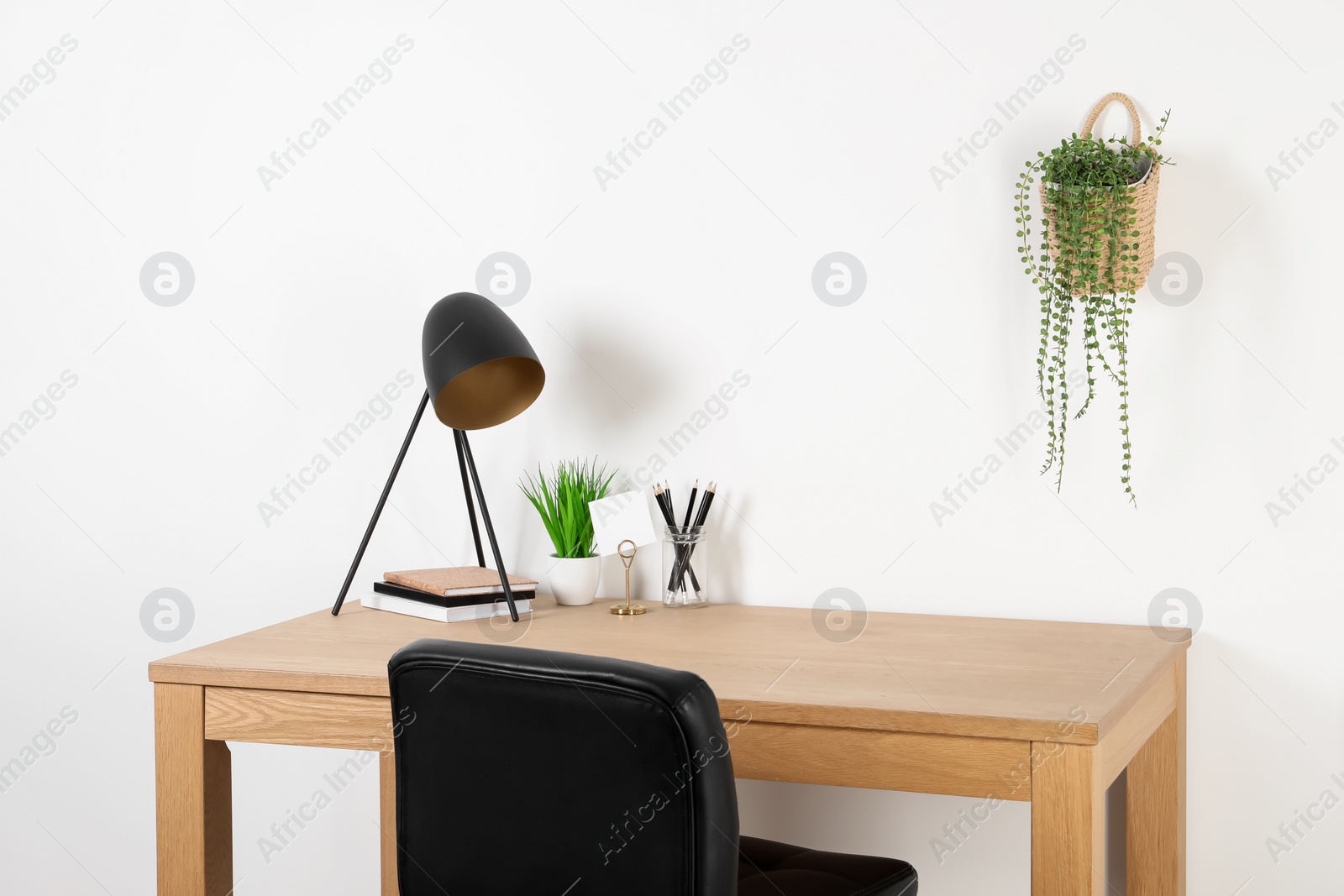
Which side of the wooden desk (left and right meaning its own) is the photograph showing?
front

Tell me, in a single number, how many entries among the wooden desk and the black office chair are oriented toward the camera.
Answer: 1

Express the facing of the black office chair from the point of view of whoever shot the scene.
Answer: facing away from the viewer and to the right of the viewer

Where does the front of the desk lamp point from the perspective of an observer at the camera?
facing the viewer and to the right of the viewer
